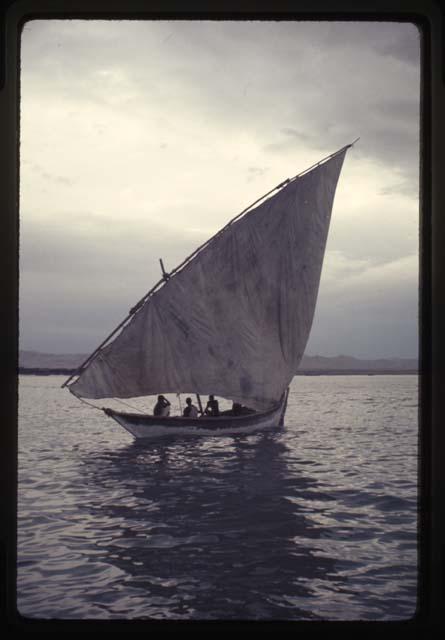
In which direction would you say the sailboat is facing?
to the viewer's left
